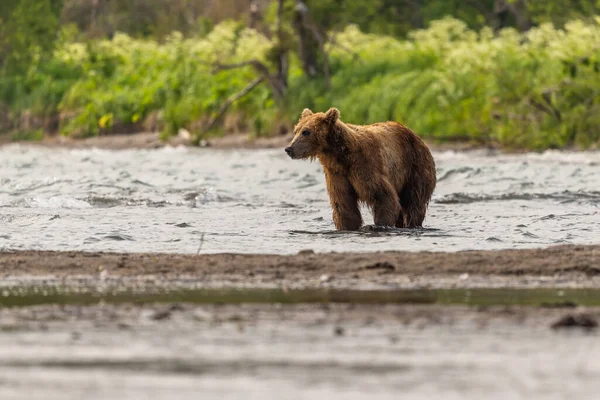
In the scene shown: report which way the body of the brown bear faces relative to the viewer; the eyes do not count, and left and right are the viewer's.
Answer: facing the viewer and to the left of the viewer

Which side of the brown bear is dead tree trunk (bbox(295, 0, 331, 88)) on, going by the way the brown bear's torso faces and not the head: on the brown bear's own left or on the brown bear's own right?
on the brown bear's own right

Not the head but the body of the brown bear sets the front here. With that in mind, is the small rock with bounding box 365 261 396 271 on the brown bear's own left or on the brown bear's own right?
on the brown bear's own left

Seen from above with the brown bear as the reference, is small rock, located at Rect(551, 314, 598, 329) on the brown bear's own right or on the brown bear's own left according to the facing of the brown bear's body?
on the brown bear's own left

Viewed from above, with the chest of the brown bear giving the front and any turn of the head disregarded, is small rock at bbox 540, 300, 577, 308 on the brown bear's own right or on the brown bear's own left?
on the brown bear's own left
